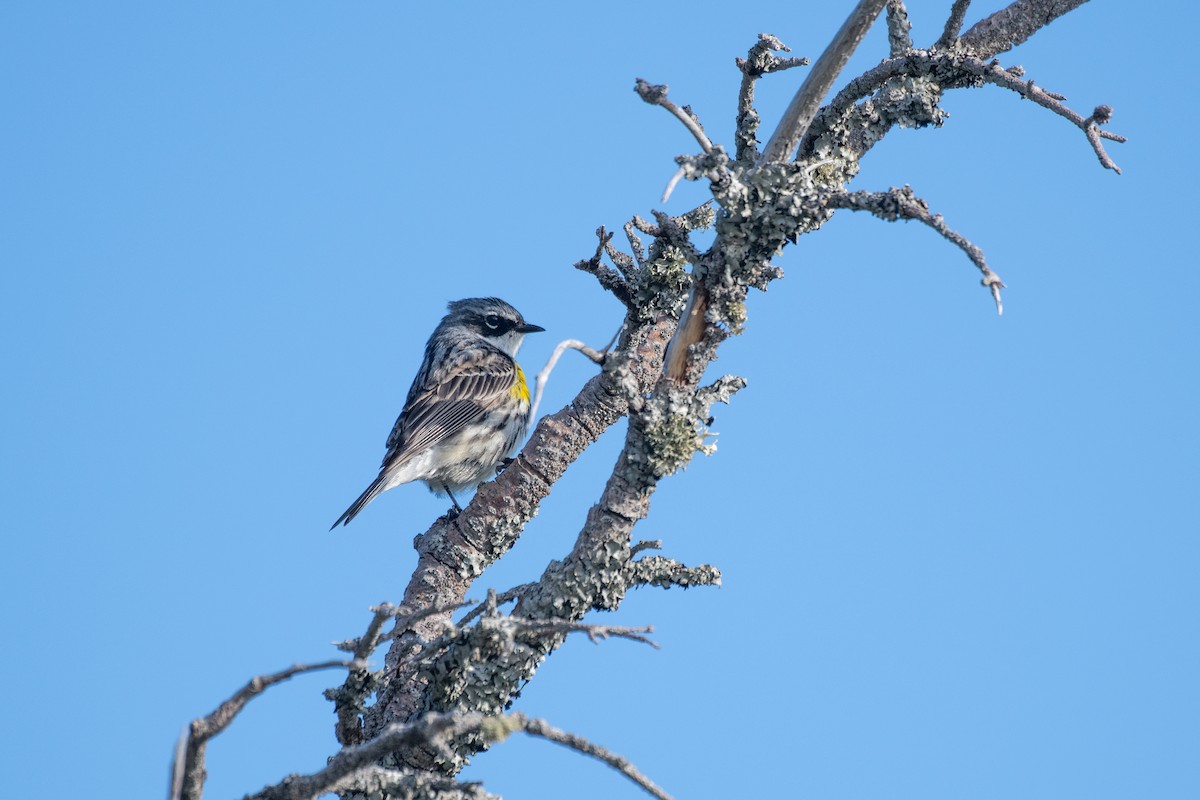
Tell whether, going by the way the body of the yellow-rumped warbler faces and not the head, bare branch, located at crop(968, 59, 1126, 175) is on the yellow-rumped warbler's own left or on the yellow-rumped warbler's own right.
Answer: on the yellow-rumped warbler's own right

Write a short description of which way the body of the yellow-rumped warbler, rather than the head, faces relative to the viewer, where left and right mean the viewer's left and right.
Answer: facing to the right of the viewer

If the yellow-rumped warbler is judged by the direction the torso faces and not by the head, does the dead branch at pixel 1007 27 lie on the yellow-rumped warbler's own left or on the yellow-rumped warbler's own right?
on the yellow-rumped warbler's own right

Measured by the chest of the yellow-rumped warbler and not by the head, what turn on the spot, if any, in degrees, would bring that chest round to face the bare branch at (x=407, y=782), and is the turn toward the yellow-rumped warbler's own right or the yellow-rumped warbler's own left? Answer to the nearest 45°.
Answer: approximately 90° to the yellow-rumped warbler's own right
